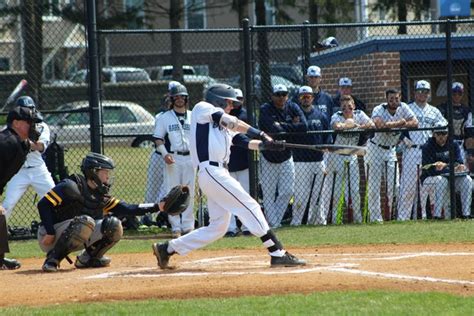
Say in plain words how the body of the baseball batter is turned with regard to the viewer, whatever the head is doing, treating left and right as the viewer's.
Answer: facing to the right of the viewer

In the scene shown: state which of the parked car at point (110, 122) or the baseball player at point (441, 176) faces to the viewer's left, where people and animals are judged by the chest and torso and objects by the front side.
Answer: the parked car

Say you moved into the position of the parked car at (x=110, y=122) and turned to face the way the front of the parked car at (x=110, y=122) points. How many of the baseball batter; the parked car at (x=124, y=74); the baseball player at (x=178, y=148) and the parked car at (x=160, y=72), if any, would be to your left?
2

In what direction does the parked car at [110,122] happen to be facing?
to the viewer's left

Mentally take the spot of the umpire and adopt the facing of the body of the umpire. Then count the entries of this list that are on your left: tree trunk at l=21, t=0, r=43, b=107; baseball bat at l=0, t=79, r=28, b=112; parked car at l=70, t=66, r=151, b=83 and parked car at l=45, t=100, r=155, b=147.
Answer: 4

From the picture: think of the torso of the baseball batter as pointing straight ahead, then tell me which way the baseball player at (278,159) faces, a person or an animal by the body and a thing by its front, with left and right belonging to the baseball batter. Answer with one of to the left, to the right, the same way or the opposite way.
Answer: to the right

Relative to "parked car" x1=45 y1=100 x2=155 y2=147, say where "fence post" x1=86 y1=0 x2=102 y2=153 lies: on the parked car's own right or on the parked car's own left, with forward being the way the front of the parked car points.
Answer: on the parked car's own left

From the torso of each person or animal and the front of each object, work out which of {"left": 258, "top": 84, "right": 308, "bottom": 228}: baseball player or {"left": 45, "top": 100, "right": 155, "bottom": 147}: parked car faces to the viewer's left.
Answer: the parked car

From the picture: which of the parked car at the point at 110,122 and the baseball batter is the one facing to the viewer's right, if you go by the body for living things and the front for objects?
the baseball batter
